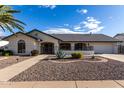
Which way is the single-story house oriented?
toward the camera

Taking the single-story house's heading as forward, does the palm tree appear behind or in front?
in front

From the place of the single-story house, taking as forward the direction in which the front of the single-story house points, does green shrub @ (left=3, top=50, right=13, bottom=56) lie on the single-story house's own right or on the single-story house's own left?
on the single-story house's own right
